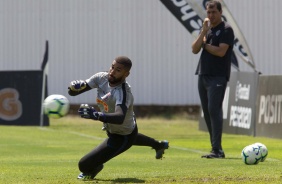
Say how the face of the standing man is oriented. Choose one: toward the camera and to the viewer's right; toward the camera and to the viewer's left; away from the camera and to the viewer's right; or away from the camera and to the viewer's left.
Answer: toward the camera and to the viewer's left

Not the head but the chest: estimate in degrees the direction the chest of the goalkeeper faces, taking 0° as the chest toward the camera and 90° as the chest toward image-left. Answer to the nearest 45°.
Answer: approximately 45°

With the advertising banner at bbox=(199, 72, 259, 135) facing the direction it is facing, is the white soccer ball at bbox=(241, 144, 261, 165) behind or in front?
in front

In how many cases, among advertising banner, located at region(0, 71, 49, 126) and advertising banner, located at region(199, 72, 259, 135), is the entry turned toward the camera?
2

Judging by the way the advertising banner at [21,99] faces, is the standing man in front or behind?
in front

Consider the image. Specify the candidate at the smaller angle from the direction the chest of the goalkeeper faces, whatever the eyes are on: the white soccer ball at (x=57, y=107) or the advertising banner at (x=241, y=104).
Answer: the white soccer ball

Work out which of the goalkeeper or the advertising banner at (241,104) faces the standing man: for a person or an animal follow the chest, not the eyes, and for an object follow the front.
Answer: the advertising banner
